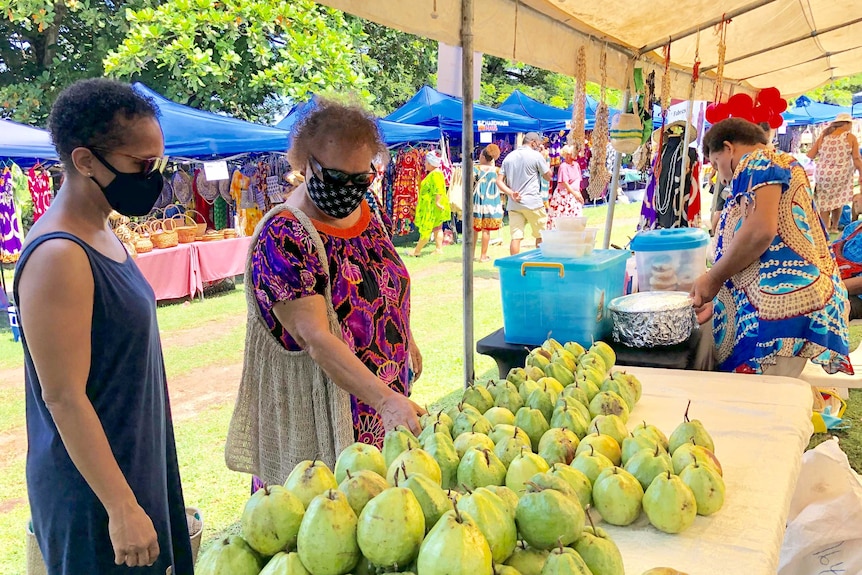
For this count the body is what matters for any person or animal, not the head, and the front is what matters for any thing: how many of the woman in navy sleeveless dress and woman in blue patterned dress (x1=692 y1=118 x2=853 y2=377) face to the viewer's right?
1

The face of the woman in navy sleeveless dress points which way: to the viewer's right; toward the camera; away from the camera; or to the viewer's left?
to the viewer's right

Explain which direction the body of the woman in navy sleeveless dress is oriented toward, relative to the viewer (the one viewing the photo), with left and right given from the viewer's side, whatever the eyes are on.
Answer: facing to the right of the viewer

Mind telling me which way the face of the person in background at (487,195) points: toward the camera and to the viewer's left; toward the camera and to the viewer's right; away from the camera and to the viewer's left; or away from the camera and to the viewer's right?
away from the camera and to the viewer's left

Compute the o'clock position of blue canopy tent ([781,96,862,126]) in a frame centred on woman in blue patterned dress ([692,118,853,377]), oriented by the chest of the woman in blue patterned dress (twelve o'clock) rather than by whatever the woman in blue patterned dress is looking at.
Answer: The blue canopy tent is roughly at 3 o'clock from the woman in blue patterned dress.

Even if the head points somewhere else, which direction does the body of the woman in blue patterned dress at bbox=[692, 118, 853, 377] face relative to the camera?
to the viewer's left

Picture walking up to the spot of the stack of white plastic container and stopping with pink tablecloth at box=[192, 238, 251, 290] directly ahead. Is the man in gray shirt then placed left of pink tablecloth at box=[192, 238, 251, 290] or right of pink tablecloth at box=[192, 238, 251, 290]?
right

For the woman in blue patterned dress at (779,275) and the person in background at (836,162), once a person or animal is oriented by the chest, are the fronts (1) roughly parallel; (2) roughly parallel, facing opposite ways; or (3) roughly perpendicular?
roughly perpendicular

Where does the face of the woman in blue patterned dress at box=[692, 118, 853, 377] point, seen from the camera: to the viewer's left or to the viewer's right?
to the viewer's left

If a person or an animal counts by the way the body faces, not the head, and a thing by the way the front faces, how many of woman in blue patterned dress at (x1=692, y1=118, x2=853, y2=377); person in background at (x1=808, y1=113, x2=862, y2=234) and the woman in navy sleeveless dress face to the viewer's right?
1
